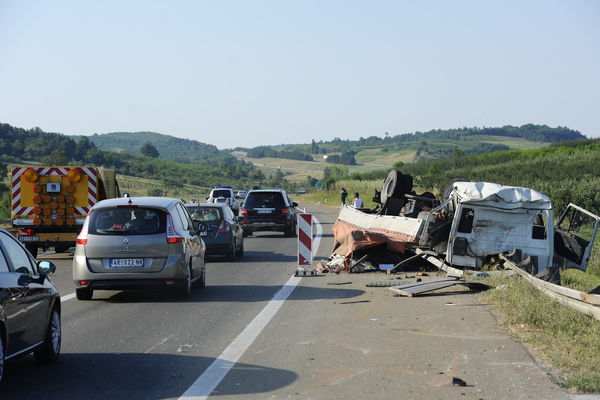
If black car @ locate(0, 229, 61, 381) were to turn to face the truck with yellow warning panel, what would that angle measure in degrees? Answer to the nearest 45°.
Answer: approximately 45° to its left

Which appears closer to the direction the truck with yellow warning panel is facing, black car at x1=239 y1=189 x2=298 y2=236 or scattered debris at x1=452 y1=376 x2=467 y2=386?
the black car

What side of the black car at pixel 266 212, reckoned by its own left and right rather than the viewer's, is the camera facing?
back

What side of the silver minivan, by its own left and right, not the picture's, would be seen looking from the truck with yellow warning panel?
front

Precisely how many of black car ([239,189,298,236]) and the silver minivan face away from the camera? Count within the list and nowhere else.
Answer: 2

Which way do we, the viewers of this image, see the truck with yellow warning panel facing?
facing away from the viewer

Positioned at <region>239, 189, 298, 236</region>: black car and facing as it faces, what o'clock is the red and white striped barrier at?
The red and white striped barrier is roughly at 6 o'clock from the black car.

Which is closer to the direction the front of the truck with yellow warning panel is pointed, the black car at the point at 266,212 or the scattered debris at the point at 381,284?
the black car

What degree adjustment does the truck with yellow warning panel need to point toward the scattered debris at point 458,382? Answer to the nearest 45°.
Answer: approximately 180°

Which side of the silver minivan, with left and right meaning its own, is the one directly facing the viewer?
back
